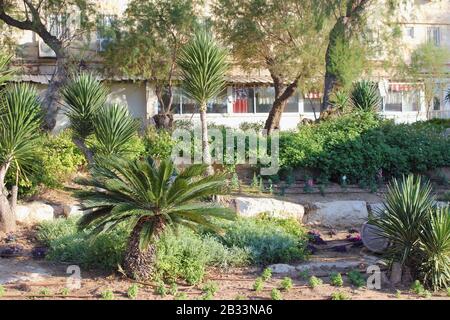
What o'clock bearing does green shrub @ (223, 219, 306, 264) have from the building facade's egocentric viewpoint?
The green shrub is roughly at 12 o'clock from the building facade.

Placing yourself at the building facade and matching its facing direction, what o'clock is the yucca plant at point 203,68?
The yucca plant is roughly at 12 o'clock from the building facade.

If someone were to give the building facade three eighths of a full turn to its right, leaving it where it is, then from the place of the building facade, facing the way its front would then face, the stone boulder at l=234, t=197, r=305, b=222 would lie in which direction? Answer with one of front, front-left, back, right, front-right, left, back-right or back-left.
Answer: back-left

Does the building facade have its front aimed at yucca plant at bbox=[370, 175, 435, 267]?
yes

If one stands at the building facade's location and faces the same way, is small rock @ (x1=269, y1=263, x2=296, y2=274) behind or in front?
in front

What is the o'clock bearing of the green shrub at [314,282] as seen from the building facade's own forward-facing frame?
The green shrub is roughly at 12 o'clock from the building facade.

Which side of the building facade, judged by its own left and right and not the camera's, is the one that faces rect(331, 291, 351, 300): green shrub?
front

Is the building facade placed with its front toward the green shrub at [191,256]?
yes

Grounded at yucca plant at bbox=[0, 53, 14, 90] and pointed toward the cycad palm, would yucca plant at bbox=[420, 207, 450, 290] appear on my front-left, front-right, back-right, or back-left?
front-left

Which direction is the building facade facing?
toward the camera

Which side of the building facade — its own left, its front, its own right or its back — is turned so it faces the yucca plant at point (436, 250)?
front

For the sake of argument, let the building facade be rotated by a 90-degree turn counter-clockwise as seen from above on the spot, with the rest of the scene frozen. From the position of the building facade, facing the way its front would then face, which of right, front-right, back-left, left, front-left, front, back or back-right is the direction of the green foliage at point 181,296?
right
